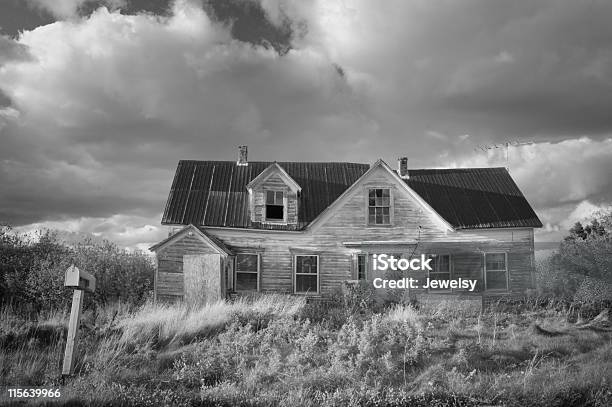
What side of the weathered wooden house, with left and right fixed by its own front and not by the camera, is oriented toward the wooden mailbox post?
front

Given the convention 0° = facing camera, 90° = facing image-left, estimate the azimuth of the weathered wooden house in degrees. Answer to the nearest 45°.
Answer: approximately 0°

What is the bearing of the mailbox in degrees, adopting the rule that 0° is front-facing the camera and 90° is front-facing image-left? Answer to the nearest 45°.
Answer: approximately 45°

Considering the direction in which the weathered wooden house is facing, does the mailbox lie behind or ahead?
ahead

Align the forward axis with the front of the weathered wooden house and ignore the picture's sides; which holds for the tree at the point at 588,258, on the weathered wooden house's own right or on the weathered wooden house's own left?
on the weathered wooden house's own left

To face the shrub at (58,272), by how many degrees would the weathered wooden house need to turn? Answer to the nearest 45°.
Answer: approximately 90° to its right

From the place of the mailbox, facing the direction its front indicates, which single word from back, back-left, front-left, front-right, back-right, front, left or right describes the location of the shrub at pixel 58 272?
back-right

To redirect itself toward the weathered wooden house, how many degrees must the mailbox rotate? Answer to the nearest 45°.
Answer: approximately 180°

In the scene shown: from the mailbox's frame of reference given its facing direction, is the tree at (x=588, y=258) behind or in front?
behind
